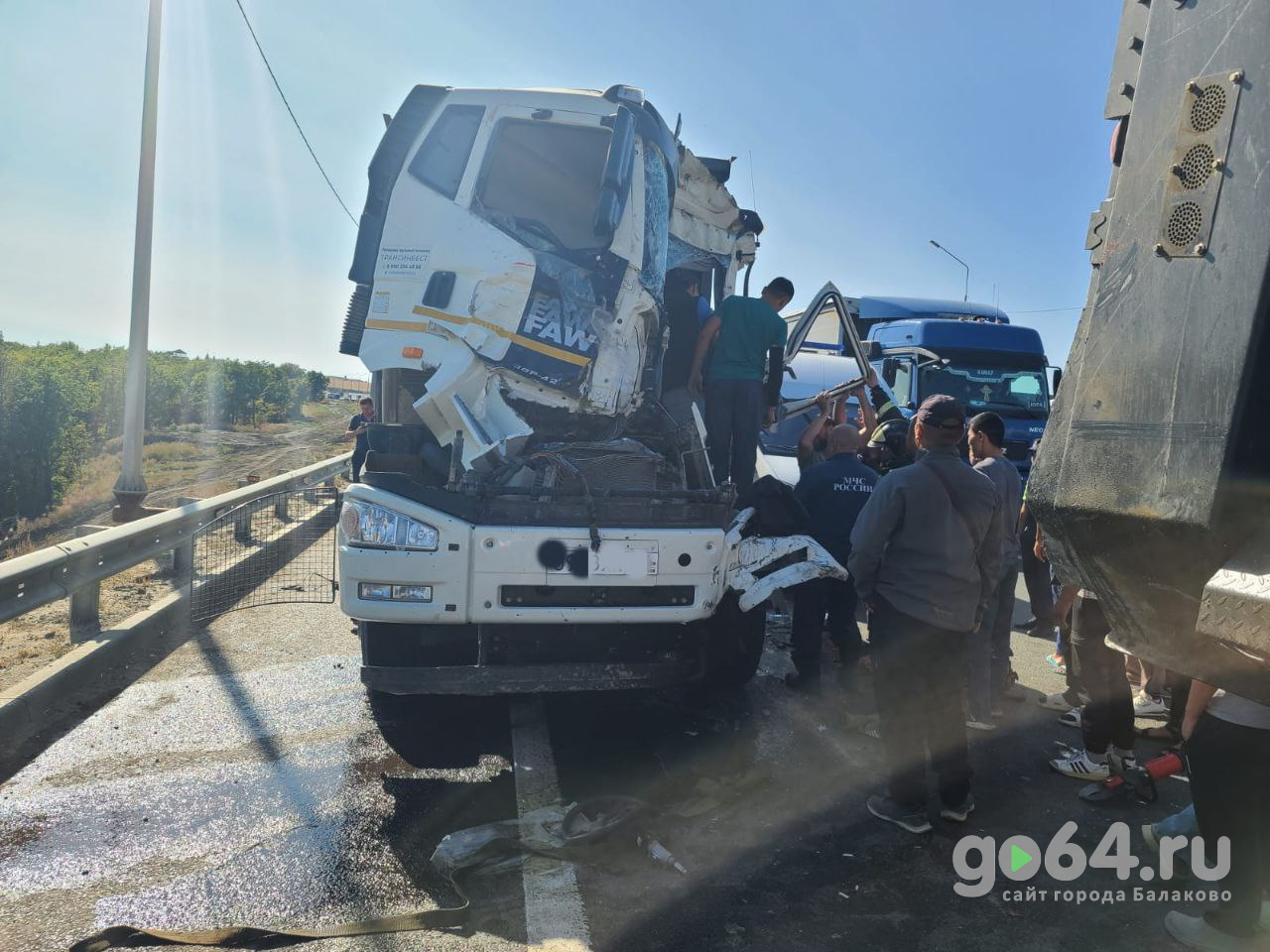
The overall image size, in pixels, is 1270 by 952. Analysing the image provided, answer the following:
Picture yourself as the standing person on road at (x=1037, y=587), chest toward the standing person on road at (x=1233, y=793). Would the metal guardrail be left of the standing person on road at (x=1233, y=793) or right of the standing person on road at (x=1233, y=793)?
right

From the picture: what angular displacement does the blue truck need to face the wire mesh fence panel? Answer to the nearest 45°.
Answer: approximately 90° to its right

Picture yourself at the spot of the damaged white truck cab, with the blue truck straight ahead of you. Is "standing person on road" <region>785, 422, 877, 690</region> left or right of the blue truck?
right

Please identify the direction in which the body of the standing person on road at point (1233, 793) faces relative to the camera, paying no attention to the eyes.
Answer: to the viewer's left

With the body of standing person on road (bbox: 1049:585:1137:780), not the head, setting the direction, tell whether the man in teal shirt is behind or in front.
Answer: in front

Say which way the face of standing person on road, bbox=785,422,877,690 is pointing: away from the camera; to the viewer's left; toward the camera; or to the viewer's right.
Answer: away from the camera

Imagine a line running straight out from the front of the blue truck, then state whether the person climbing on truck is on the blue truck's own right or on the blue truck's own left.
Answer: on the blue truck's own right

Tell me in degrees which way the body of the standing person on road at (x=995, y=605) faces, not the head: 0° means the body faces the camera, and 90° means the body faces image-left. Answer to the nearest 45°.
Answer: approximately 90°

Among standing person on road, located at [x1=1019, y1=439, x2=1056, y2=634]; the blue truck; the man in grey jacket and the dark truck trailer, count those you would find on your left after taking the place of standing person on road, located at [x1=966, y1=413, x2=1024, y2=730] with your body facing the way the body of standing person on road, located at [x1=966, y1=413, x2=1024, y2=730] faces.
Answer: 2

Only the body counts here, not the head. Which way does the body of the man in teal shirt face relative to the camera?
away from the camera

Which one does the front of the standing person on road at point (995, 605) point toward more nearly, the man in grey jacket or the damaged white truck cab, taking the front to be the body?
the damaged white truck cab
